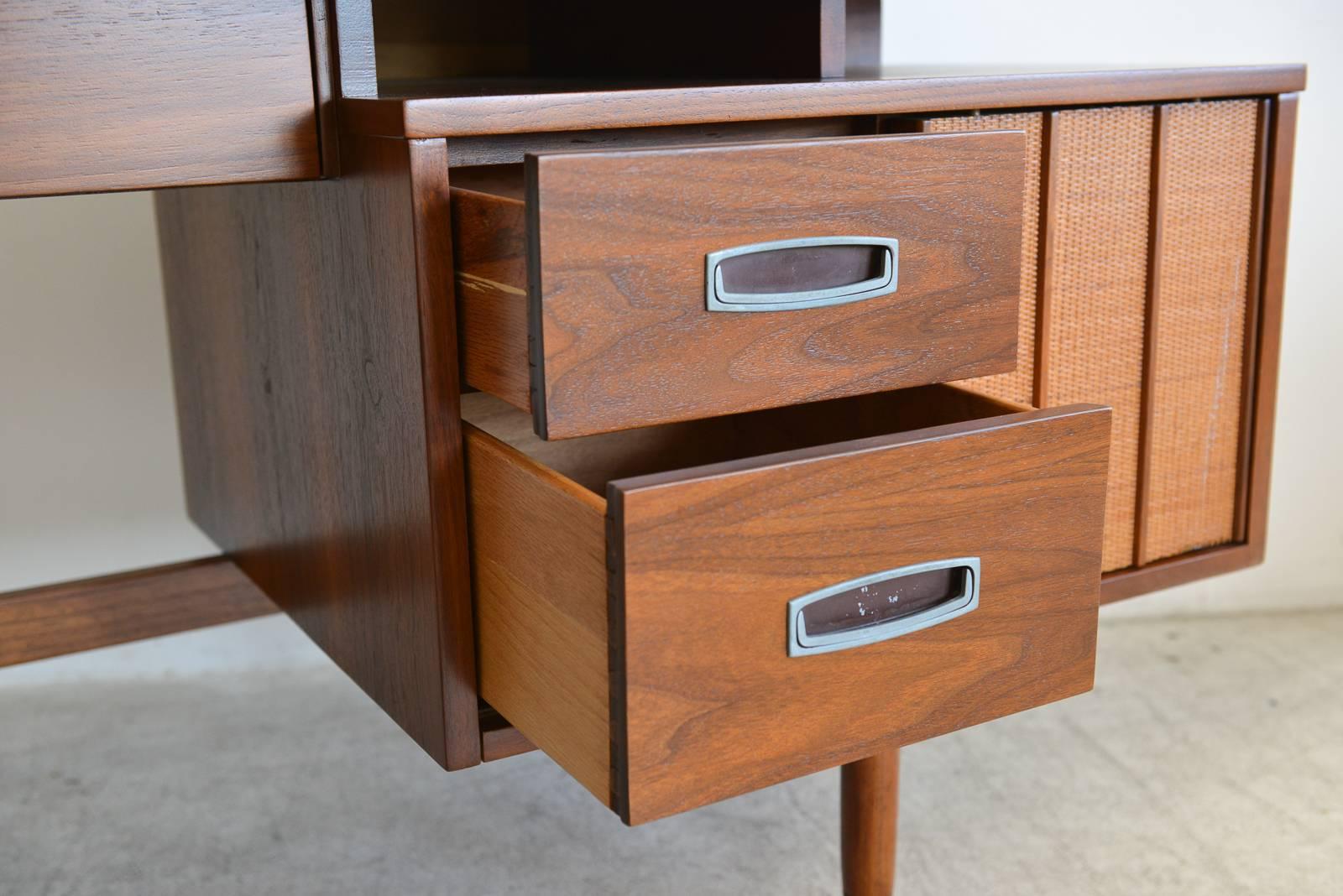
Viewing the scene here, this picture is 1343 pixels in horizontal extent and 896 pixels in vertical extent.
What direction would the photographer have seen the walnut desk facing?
facing the viewer and to the right of the viewer
